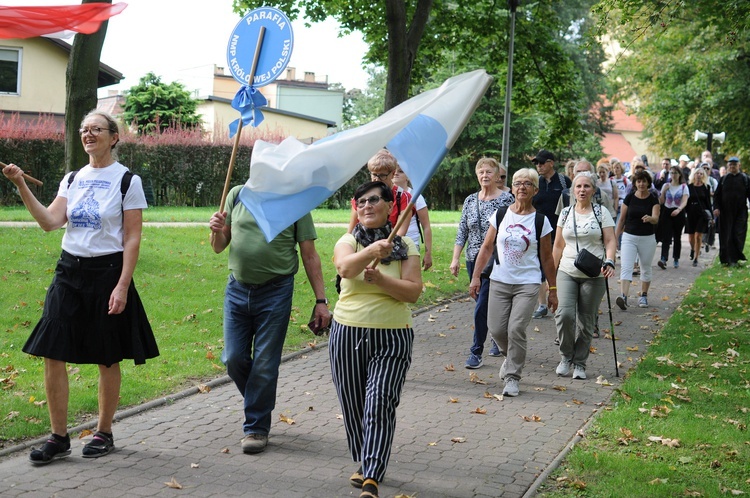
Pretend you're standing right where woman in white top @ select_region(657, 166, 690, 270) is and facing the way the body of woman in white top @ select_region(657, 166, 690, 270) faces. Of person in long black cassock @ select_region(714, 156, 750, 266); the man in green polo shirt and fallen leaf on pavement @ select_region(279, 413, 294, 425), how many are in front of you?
2

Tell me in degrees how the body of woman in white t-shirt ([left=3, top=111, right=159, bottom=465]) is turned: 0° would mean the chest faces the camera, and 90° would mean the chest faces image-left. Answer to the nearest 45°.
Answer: approximately 45°

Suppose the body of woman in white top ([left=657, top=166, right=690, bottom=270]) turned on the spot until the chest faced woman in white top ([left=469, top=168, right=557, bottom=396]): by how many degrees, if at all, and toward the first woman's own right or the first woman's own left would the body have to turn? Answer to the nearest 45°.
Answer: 0° — they already face them

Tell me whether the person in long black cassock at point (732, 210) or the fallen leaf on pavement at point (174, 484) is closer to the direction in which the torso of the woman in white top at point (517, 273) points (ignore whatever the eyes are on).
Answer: the fallen leaf on pavement

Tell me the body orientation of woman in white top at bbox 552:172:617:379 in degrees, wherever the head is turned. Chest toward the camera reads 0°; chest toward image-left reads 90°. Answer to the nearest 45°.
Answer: approximately 0°

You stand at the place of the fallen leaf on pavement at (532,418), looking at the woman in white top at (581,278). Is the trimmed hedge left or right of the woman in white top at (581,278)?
left

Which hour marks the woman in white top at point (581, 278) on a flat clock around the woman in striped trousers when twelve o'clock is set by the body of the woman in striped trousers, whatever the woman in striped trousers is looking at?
The woman in white top is roughly at 7 o'clock from the woman in striped trousers.

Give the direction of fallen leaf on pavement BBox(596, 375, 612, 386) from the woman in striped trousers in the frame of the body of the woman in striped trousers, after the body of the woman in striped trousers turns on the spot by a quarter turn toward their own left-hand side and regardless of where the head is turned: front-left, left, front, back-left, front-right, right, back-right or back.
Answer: front-left

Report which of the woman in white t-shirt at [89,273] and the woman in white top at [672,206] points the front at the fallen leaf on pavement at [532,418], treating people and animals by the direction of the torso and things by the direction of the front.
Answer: the woman in white top

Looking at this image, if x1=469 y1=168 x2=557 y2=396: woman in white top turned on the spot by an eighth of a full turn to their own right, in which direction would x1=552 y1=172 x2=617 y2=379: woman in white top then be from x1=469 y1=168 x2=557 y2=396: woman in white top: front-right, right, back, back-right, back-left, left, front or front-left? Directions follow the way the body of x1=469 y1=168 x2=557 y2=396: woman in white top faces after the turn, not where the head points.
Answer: back

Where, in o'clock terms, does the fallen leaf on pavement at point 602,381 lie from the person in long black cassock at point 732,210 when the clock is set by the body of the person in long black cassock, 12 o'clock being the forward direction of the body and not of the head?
The fallen leaf on pavement is roughly at 12 o'clock from the person in long black cassock.

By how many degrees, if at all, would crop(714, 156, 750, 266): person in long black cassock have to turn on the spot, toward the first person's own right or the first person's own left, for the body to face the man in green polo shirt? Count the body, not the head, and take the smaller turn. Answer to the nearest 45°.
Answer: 0° — they already face them
